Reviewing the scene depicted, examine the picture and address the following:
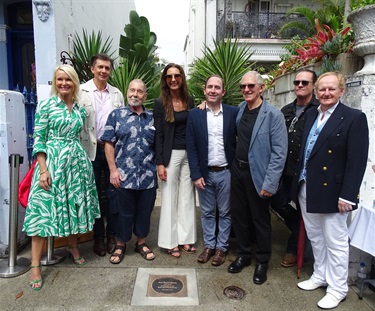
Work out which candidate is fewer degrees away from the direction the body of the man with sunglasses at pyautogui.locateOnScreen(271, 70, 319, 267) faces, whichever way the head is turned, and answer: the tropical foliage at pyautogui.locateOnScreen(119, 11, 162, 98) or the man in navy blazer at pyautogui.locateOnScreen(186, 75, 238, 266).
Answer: the man in navy blazer

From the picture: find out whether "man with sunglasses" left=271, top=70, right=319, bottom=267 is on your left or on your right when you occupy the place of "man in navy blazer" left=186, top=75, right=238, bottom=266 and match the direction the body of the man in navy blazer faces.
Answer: on your left

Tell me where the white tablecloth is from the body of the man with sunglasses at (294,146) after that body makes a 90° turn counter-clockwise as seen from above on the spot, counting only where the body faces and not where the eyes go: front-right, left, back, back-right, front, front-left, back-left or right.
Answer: front

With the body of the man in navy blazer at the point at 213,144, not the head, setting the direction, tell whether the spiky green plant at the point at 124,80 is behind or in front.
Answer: behind

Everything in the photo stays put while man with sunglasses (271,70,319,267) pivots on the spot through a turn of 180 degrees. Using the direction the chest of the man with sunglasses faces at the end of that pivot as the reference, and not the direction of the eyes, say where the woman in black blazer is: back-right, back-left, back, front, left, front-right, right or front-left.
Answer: back-left

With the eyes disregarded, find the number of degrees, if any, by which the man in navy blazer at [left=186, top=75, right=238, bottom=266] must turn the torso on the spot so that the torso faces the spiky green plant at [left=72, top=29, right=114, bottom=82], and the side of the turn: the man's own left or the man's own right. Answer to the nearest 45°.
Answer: approximately 135° to the man's own right

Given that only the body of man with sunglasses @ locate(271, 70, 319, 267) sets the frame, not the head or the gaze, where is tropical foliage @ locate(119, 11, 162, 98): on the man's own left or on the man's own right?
on the man's own right

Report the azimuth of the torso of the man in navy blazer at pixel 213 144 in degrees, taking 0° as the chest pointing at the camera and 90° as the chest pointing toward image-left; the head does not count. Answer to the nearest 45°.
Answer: approximately 0°
